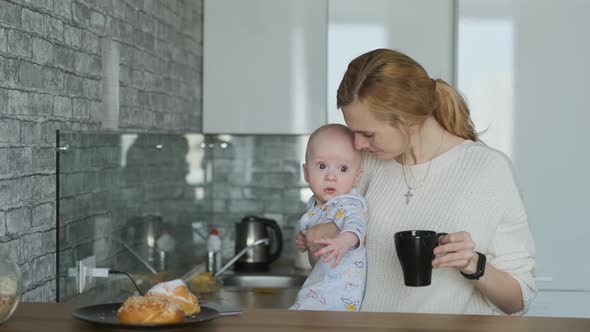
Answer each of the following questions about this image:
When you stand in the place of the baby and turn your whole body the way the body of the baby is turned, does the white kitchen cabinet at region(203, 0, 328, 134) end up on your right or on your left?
on your right

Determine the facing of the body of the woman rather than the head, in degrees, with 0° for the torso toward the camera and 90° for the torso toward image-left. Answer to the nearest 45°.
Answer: approximately 45°

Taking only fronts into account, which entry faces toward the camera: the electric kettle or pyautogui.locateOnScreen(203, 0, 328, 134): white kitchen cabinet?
the white kitchen cabinet

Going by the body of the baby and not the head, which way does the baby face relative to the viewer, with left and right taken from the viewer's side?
facing the viewer and to the left of the viewer

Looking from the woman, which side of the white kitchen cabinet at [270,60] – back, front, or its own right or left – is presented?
front

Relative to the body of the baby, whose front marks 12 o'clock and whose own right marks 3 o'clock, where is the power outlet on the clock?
The power outlet is roughly at 4 o'clock from the baby.

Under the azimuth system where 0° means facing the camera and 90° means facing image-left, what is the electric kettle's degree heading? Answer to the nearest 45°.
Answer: approximately 90°

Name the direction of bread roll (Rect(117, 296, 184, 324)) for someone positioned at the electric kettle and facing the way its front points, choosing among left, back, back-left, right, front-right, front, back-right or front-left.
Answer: left

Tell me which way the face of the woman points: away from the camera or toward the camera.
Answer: toward the camera

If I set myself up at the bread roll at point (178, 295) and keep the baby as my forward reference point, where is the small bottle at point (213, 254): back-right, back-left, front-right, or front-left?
front-left

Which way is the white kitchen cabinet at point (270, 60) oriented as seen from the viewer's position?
toward the camera
